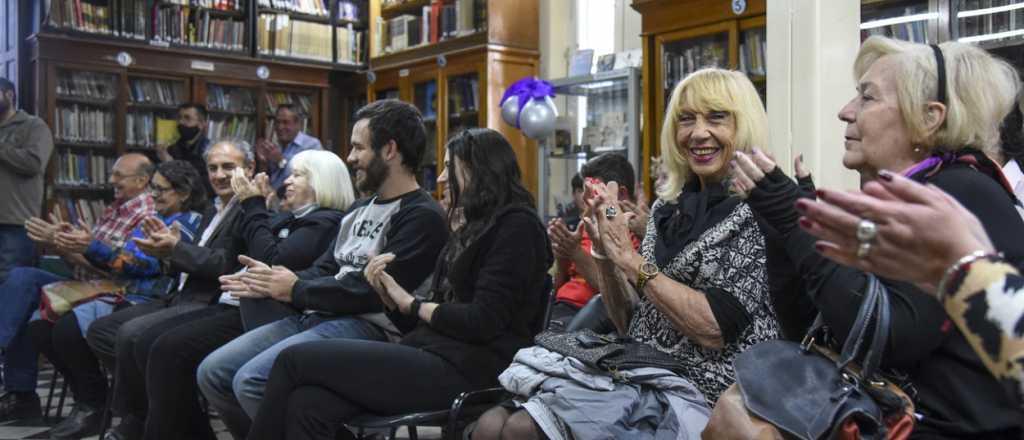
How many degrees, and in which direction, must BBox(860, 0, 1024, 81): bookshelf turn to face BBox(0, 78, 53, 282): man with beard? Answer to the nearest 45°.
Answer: approximately 45° to its right

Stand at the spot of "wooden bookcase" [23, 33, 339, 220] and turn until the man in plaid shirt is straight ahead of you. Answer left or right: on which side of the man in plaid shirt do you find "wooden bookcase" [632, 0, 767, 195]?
left

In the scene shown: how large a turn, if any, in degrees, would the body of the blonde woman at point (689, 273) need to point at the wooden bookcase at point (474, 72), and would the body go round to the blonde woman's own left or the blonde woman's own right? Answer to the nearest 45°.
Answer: approximately 135° to the blonde woman's own right

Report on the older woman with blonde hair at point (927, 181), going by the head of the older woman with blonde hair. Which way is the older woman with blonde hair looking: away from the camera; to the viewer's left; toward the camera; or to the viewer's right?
to the viewer's left

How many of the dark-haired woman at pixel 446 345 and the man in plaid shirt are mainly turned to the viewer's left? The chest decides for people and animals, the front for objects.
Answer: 2

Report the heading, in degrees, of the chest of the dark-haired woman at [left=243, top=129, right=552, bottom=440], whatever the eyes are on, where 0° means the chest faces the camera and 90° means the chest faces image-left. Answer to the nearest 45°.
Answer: approximately 90°

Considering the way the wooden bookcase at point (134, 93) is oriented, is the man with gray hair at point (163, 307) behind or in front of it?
in front

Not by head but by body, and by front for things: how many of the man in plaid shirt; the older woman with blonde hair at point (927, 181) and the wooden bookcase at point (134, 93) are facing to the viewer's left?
2

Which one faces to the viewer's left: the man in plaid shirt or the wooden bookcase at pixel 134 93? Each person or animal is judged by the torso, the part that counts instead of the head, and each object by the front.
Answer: the man in plaid shirt

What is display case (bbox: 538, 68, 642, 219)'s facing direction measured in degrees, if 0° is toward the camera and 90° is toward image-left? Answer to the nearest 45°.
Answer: approximately 45°

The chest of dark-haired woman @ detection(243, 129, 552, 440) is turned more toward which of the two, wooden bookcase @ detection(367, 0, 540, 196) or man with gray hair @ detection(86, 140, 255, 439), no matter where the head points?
the man with gray hair

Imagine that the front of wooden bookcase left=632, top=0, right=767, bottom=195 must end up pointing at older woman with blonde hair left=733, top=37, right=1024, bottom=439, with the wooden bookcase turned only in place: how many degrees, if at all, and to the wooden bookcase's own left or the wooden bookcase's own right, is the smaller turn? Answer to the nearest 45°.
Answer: approximately 45° to the wooden bookcase's own left

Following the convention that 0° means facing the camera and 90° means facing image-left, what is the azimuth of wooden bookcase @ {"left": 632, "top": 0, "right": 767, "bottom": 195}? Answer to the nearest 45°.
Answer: approximately 45°
